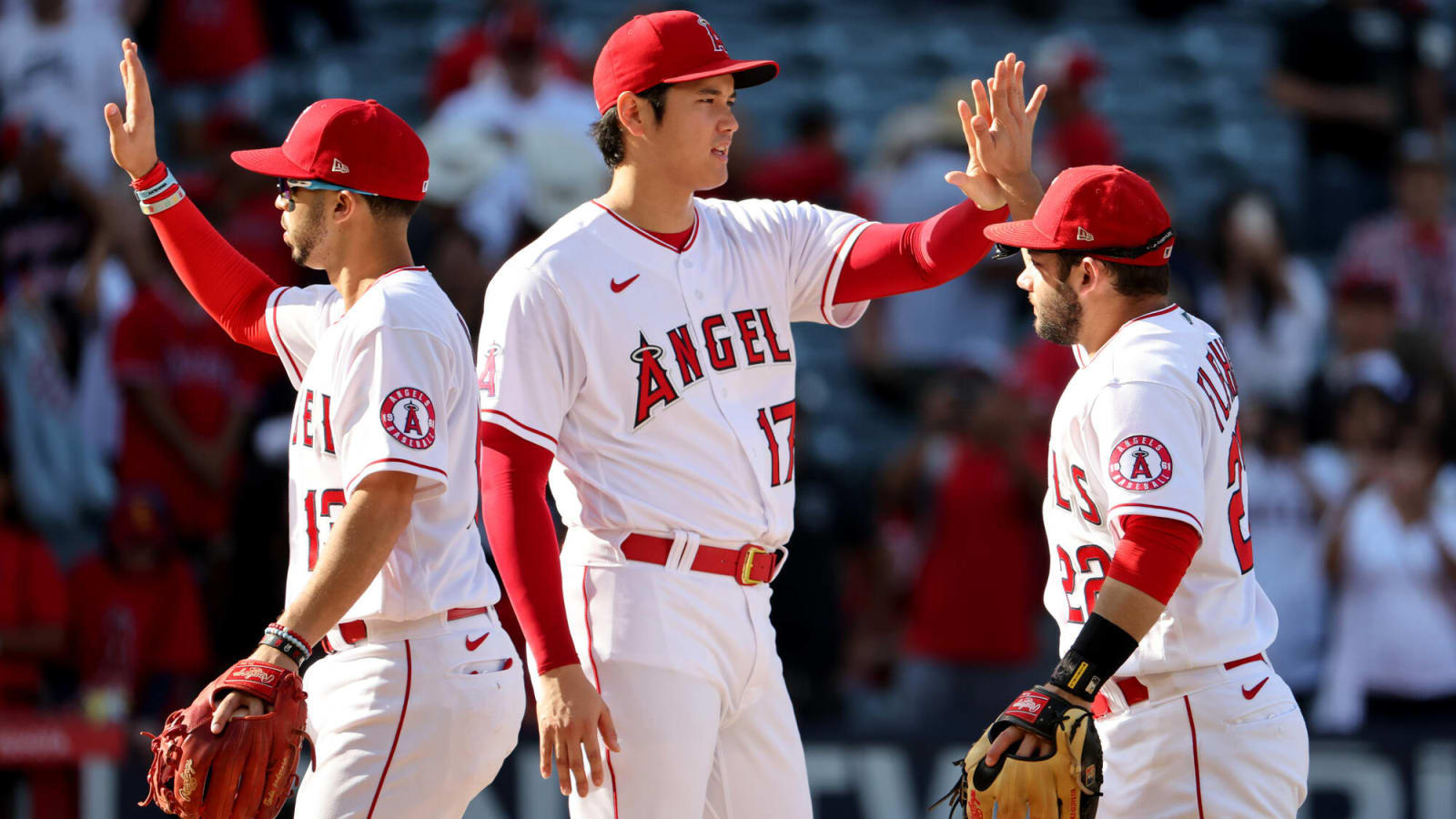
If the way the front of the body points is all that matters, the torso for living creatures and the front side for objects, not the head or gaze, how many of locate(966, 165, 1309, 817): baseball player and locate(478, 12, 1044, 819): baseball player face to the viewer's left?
1

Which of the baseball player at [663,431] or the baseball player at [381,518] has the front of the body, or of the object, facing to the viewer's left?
the baseball player at [381,518]

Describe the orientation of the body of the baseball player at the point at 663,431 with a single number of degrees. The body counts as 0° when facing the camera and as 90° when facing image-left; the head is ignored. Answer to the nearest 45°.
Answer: approximately 315°

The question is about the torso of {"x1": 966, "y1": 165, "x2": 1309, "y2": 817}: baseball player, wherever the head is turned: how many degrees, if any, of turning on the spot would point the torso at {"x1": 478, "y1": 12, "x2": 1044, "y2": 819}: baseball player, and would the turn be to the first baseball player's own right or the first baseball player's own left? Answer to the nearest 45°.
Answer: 0° — they already face them

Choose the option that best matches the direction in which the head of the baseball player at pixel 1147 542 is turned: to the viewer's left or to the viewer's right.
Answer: to the viewer's left

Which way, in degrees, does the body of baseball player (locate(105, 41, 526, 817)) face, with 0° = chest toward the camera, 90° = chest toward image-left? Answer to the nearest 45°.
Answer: approximately 90°

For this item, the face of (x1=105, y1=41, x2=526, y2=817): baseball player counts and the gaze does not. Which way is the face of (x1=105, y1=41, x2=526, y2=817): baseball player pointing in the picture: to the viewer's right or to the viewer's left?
to the viewer's left

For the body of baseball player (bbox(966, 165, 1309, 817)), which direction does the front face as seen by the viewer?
to the viewer's left

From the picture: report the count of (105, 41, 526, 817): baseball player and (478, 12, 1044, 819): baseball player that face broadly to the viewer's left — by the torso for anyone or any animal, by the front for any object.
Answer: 1

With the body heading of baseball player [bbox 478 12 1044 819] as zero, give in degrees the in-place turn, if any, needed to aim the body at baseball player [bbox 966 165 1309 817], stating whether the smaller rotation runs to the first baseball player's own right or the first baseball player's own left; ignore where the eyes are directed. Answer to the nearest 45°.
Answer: approximately 45° to the first baseball player's own left

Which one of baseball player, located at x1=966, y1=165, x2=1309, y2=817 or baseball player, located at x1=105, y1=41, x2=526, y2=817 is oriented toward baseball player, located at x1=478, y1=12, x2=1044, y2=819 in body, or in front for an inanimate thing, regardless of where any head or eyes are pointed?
baseball player, located at x1=966, y1=165, x2=1309, y2=817
